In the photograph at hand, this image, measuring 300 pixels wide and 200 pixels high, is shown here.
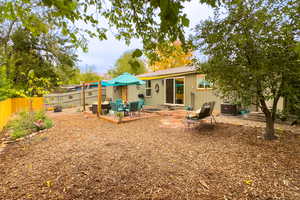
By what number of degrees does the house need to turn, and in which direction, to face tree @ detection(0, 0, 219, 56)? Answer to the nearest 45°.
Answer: approximately 45° to its left

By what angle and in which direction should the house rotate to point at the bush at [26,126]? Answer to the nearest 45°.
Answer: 0° — it already faces it

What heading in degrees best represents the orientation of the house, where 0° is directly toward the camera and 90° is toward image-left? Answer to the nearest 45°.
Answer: approximately 45°
